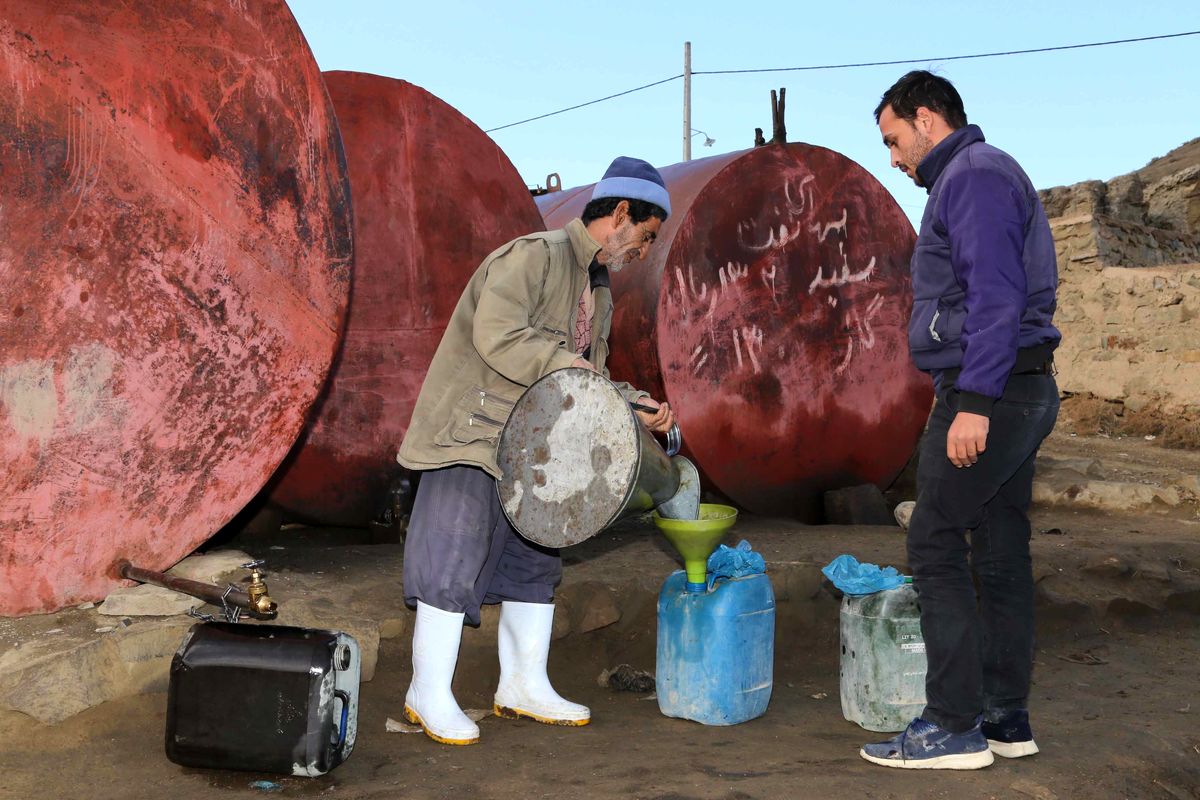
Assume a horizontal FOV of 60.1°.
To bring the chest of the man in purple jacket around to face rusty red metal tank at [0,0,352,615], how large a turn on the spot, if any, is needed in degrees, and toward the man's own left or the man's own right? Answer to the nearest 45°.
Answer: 0° — they already face it

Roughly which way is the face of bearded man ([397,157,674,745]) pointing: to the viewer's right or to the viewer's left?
to the viewer's right

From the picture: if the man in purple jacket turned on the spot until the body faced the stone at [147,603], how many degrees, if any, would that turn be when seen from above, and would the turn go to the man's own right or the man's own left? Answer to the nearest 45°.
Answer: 0° — they already face it

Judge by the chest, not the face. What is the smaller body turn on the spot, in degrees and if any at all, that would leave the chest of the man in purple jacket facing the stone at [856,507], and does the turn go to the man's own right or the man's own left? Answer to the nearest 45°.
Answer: approximately 90° to the man's own right

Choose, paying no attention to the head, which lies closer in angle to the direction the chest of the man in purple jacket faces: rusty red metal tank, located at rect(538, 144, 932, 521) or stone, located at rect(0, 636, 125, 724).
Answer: the stone

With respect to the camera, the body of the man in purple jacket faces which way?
to the viewer's left

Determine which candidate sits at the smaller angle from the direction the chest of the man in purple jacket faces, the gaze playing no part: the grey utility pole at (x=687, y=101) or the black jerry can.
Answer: the black jerry can

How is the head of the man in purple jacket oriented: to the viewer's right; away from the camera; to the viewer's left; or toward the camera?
to the viewer's left

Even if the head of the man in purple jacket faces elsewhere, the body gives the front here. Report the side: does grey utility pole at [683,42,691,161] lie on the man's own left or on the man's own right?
on the man's own right

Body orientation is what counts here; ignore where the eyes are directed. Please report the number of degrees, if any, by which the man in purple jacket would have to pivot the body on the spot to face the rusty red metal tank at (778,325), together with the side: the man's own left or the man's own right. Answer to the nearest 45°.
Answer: approximately 90° to the man's own right

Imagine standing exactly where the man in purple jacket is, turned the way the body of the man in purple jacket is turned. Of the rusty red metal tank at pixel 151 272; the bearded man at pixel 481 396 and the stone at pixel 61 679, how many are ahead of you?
3
